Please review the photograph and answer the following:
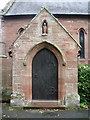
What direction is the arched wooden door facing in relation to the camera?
toward the camera
